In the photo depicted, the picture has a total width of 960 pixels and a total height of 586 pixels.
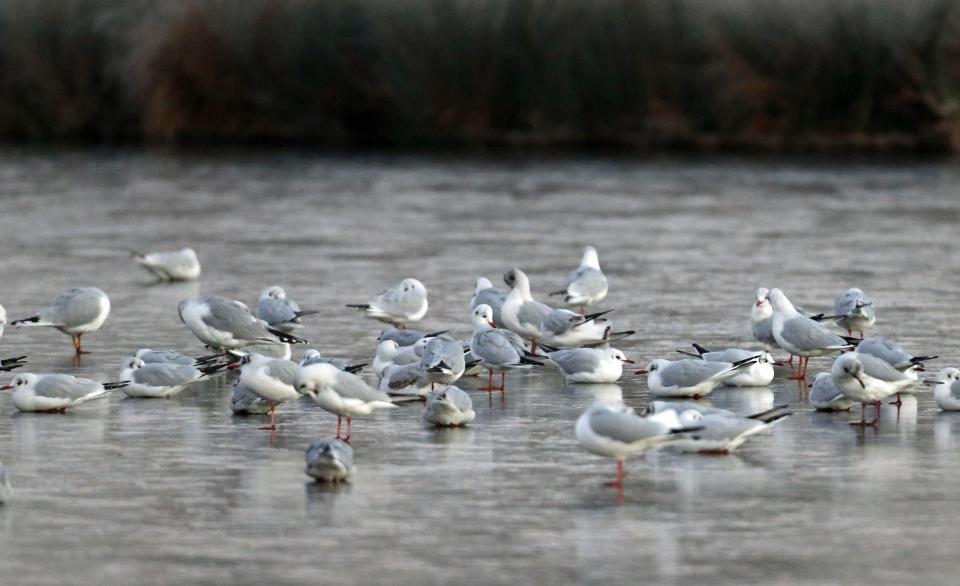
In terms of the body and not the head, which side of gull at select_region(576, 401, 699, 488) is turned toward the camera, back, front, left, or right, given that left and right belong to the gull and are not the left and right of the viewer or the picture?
left

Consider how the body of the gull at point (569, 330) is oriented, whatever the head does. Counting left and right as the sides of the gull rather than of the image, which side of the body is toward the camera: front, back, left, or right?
left

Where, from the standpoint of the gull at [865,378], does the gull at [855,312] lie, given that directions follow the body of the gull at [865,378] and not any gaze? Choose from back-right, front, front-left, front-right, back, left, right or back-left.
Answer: right

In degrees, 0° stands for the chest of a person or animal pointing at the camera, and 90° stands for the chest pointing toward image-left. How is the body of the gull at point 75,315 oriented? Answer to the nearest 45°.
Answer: approximately 270°

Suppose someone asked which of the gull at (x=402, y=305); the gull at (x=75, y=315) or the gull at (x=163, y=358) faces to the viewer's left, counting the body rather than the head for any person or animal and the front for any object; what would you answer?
the gull at (x=163, y=358)

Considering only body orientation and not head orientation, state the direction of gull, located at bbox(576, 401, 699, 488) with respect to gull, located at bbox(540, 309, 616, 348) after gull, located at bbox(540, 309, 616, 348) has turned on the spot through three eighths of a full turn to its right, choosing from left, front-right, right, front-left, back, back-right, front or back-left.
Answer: back-right

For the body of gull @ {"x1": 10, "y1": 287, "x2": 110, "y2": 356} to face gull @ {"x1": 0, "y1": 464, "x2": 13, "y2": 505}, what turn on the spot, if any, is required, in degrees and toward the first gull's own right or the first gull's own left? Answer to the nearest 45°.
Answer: approximately 90° to the first gull's own right

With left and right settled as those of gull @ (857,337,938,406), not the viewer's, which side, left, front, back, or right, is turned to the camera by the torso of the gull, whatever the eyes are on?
left

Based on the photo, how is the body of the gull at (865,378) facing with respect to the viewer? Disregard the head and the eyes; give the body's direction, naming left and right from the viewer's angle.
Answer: facing to the left of the viewer

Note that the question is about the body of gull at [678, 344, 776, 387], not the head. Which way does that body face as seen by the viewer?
to the viewer's right

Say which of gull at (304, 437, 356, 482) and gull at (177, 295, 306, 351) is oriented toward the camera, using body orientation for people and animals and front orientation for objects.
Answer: gull at (304, 437, 356, 482)
